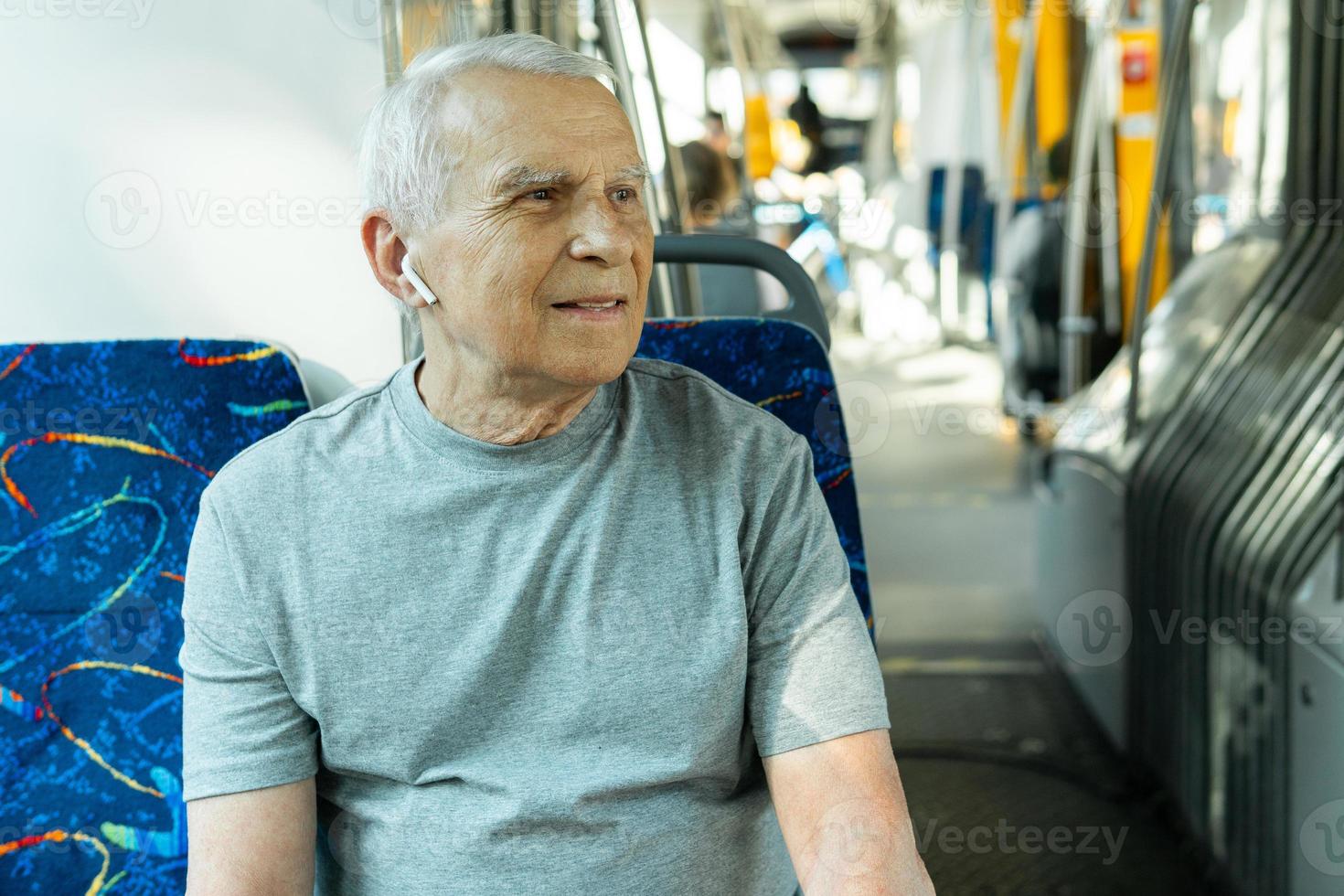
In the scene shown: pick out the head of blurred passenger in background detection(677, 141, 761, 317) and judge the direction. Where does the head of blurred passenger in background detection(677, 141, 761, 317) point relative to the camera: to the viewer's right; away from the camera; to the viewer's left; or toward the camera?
away from the camera

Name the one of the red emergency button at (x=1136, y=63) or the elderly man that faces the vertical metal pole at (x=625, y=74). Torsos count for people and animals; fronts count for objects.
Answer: the red emergency button

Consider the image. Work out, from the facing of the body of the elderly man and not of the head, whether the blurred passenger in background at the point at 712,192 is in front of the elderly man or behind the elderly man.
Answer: behind

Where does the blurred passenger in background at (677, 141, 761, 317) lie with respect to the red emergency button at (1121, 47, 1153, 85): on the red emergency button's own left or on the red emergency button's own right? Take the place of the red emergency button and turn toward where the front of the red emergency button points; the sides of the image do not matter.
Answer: on the red emergency button's own right

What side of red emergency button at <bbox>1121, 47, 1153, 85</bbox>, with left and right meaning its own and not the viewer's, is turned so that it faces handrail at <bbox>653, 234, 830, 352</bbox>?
front

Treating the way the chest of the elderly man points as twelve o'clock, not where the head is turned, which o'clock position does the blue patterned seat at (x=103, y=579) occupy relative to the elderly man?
The blue patterned seat is roughly at 4 o'clock from the elderly man.

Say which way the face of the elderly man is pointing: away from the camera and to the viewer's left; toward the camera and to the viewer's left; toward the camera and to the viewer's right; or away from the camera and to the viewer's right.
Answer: toward the camera and to the viewer's right

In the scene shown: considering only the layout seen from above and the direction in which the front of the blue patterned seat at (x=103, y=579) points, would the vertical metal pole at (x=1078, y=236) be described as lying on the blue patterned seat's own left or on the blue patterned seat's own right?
on the blue patterned seat's own left

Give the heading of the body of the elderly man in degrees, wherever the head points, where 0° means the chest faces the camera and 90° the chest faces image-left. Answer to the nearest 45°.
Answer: approximately 0°
